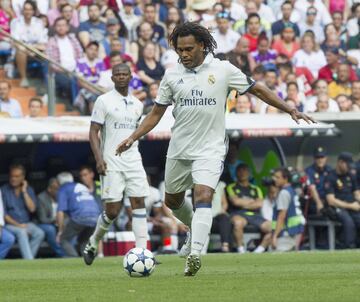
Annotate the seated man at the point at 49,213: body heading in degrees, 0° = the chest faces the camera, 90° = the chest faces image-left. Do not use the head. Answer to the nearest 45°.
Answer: approximately 315°

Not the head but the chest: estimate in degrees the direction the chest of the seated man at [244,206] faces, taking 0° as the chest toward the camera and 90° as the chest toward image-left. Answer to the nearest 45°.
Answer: approximately 0°

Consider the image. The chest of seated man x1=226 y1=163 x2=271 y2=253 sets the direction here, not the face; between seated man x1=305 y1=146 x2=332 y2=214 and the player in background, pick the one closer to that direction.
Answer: the player in background

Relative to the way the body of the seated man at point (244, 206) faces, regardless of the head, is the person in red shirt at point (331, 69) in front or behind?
behind
